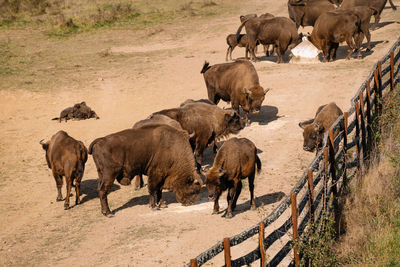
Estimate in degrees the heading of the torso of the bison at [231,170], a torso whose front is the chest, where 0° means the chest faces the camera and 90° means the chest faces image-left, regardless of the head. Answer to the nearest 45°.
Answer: approximately 45°

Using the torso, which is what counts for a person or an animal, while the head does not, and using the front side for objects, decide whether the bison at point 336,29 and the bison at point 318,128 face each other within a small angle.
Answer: no

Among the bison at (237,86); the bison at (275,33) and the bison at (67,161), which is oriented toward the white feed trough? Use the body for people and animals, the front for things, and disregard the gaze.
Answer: the bison at (275,33)

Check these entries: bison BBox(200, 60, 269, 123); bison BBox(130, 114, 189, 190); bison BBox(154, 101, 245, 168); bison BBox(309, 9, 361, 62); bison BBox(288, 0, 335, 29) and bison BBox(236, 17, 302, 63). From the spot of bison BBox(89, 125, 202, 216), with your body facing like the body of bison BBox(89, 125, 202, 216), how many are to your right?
0

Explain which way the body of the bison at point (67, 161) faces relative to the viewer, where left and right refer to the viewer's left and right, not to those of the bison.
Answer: facing away from the viewer and to the left of the viewer

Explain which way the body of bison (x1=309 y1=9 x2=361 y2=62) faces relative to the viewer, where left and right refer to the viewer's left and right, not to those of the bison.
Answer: facing to the left of the viewer

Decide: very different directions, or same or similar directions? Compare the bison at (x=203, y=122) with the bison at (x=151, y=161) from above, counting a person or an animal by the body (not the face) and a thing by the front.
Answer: same or similar directions

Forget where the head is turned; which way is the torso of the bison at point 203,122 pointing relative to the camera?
to the viewer's right

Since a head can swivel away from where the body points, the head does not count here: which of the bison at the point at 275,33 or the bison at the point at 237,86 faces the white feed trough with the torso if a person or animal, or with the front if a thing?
the bison at the point at 275,33

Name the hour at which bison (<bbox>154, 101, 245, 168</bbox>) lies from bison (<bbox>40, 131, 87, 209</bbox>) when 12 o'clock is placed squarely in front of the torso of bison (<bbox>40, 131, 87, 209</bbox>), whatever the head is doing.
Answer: bison (<bbox>154, 101, 245, 168</bbox>) is roughly at 4 o'clock from bison (<bbox>40, 131, 87, 209</bbox>).

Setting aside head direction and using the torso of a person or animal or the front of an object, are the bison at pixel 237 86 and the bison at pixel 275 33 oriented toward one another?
no

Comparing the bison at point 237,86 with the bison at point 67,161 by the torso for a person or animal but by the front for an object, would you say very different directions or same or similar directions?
very different directions

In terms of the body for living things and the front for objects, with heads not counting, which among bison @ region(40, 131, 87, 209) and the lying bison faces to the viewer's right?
the lying bison

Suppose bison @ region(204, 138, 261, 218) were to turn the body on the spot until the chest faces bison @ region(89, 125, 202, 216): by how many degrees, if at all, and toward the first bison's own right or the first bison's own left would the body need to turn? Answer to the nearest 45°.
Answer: approximately 90° to the first bison's own right
